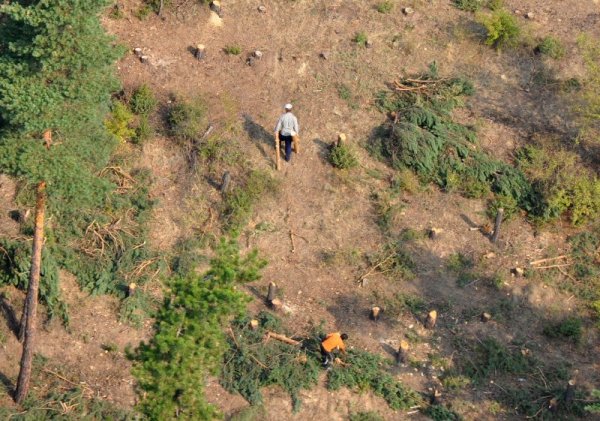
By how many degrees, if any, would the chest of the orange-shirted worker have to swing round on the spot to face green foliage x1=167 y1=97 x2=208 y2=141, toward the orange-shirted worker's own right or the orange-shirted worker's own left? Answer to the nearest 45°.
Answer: approximately 135° to the orange-shirted worker's own left

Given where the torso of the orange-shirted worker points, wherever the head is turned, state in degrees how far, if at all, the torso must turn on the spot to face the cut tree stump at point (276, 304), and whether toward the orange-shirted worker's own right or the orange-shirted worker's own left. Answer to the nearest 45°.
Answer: approximately 135° to the orange-shirted worker's own left

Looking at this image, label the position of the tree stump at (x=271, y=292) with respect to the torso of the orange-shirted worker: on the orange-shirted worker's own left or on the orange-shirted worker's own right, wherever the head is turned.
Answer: on the orange-shirted worker's own left

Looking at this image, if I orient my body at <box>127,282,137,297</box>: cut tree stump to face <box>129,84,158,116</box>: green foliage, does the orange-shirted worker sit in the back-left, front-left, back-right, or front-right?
back-right

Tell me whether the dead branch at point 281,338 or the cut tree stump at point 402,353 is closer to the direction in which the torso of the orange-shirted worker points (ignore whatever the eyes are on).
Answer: the cut tree stump

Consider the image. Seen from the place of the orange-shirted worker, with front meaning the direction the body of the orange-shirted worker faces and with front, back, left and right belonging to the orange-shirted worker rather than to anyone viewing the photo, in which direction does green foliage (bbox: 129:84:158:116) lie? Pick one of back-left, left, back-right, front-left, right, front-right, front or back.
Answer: back-left

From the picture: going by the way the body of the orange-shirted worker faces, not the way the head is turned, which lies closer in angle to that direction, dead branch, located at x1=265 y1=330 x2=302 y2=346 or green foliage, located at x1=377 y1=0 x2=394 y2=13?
the green foliage

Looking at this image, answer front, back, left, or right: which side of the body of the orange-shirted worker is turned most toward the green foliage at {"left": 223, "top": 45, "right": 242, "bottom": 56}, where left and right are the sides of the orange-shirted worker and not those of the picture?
left

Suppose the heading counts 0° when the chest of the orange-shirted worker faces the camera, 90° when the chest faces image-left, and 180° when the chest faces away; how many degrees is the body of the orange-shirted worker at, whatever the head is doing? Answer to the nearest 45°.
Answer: approximately 270°
